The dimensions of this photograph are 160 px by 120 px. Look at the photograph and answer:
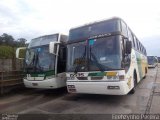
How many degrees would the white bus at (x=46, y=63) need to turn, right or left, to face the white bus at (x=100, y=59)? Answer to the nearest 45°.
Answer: approximately 90° to its left

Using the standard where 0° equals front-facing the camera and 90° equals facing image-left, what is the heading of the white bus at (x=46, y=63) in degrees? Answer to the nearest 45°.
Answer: approximately 45°
